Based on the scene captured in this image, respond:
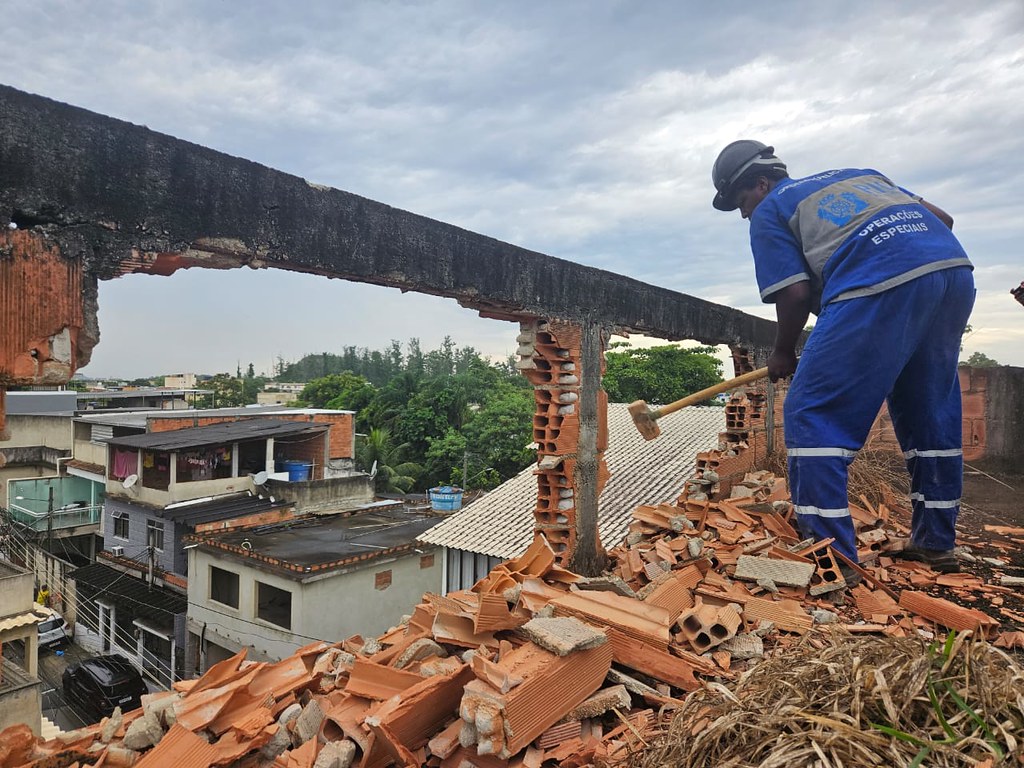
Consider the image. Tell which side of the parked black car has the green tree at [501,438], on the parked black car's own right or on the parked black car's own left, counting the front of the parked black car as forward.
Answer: on the parked black car's own right

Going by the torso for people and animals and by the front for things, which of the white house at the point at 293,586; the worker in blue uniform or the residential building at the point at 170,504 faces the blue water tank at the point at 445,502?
the worker in blue uniform

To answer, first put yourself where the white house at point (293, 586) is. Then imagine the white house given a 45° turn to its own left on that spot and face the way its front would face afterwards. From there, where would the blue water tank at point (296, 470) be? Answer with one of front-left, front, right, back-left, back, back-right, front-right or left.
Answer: back

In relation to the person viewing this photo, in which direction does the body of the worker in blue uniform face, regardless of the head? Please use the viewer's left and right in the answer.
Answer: facing away from the viewer and to the left of the viewer

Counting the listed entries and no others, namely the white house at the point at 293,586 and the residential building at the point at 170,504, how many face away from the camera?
0

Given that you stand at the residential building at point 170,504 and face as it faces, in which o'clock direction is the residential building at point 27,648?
the residential building at point 27,648 is roughly at 11 o'clock from the residential building at point 170,504.

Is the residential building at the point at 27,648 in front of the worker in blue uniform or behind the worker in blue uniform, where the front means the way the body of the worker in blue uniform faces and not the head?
in front

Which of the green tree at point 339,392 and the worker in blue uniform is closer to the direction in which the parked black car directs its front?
the green tree

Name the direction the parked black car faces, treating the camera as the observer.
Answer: facing away from the viewer and to the left of the viewer

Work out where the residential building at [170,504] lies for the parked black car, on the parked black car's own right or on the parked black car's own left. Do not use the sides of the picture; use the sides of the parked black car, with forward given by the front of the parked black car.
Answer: on the parked black car's own right

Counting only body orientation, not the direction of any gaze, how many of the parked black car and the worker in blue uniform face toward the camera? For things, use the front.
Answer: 0

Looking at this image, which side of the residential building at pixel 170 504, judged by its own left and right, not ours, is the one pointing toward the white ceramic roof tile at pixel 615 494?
left

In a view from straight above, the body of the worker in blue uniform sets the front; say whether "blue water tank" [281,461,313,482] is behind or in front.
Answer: in front

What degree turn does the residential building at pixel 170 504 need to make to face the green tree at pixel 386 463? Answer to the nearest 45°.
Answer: approximately 180°

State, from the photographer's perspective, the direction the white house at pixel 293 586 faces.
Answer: facing the viewer and to the left of the viewer

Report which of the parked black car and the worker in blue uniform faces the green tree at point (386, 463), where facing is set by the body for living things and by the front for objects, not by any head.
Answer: the worker in blue uniform
